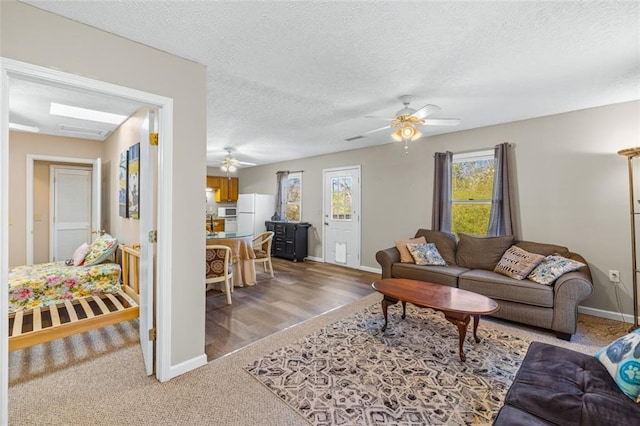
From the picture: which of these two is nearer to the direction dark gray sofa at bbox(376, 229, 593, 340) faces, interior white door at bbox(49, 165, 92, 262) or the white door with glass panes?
the interior white door

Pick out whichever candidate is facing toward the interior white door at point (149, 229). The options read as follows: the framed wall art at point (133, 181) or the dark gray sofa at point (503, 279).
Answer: the dark gray sofa

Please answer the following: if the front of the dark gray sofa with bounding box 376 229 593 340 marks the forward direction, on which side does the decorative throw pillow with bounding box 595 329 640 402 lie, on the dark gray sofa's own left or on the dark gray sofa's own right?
on the dark gray sofa's own left

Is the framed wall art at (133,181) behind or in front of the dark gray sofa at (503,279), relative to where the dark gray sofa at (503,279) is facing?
in front

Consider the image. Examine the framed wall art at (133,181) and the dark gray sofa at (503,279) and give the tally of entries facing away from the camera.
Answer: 0

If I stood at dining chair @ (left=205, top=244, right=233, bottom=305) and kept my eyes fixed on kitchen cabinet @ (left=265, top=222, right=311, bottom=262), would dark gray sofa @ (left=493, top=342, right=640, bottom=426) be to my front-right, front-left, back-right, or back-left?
back-right

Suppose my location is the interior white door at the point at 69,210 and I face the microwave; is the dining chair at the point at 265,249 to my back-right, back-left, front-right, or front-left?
front-right

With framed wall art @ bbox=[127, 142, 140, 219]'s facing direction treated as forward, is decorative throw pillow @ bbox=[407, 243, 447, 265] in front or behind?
behind

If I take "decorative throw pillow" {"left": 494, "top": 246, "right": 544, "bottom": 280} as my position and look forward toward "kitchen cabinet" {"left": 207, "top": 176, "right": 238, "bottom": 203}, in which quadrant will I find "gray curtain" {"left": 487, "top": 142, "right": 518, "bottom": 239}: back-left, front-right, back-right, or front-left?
front-right

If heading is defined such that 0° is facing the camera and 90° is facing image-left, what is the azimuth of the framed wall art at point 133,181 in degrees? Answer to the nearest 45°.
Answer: approximately 90°

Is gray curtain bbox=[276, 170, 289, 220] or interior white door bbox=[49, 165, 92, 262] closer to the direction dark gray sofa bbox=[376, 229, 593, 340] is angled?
the interior white door

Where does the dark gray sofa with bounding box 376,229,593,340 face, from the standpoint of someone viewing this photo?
facing the viewer and to the left of the viewer

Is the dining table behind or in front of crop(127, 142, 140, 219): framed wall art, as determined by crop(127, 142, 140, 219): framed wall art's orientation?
behind

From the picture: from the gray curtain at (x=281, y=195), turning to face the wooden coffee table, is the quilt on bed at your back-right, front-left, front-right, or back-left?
front-right
